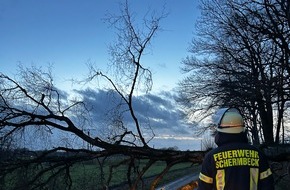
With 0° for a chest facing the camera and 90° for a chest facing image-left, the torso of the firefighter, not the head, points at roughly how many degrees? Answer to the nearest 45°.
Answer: approximately 180°
